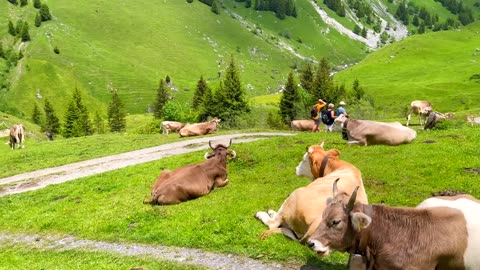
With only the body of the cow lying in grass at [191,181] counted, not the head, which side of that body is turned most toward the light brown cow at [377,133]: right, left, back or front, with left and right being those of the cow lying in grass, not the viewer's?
front

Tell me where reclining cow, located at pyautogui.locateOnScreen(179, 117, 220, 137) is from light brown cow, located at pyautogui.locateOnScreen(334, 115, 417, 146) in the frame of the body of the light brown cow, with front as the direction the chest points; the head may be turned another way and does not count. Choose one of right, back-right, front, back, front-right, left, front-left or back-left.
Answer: front-right

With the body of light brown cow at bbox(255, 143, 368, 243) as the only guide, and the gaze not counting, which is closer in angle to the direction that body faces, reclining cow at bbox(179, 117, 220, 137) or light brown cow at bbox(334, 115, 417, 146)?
the light brown cow

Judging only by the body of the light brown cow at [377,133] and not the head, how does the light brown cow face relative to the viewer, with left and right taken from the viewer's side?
facing to the left of the viewer

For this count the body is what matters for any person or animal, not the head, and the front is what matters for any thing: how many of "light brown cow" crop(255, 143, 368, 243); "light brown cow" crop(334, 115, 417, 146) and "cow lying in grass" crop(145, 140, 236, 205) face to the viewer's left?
1

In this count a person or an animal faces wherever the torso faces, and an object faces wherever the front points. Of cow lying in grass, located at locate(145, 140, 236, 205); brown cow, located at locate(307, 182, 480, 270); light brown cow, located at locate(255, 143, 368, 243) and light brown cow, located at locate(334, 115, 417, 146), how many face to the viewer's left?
2

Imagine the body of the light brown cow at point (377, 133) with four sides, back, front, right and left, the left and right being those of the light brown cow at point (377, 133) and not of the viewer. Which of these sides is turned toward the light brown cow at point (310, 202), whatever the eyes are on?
left

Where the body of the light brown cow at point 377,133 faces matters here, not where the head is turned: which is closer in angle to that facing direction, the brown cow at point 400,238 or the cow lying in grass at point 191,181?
the cow lying in grass

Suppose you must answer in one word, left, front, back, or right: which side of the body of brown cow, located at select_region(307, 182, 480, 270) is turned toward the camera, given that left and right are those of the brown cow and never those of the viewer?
left

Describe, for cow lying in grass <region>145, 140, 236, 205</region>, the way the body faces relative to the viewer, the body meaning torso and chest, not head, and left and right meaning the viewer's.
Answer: facing away from the viewer and to the right of the viewer

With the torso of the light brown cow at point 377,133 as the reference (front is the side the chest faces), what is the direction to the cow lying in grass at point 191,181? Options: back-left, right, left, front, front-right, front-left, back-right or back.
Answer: front-left

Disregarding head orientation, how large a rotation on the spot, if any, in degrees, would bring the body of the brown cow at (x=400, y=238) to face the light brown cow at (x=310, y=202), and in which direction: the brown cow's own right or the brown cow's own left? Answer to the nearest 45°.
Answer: approximately 45° to the brown cow's own right

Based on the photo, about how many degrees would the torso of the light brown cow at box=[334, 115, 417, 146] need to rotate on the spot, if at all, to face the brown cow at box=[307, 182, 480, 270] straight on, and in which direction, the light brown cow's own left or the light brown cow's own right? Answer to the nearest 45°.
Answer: approximately 90° to the light brown cow's own left
